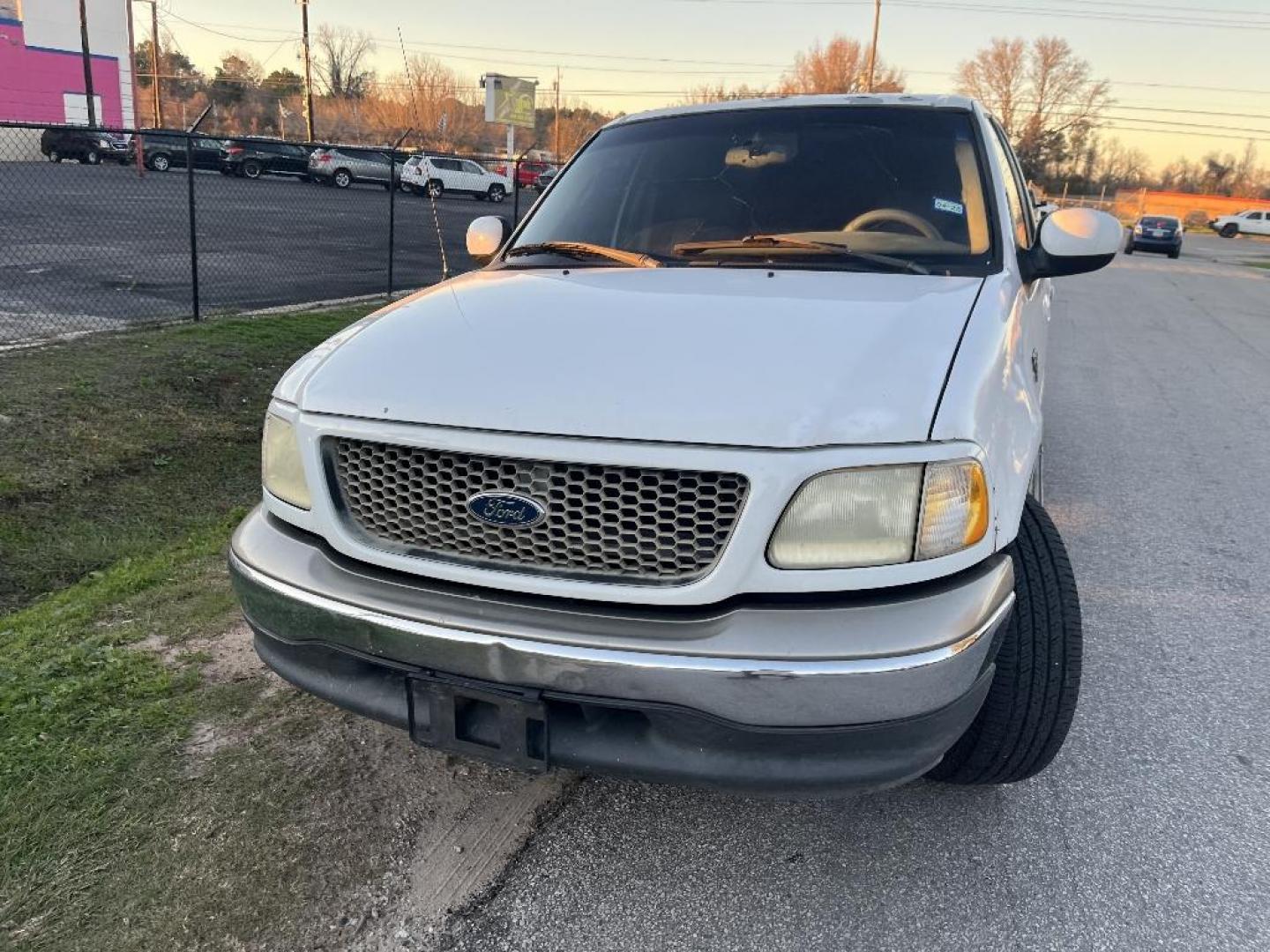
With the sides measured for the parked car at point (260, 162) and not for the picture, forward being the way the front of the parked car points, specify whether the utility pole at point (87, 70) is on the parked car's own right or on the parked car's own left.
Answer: on the parked car's own left
